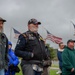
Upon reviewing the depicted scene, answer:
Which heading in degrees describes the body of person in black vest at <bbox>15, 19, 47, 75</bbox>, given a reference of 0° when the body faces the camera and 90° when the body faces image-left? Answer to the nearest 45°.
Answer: approximately 315°

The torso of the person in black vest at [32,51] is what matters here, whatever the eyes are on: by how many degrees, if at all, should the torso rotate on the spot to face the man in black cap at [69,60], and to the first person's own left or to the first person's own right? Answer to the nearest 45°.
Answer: approximately 90° to the first person's own left

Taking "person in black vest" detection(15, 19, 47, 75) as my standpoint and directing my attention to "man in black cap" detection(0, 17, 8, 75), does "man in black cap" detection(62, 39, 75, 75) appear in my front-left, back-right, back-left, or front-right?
back-right

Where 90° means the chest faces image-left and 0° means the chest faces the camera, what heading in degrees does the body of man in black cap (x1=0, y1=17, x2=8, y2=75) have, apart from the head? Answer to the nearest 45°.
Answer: approximately 315°

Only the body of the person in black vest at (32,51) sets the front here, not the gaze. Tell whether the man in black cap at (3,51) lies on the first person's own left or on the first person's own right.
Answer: on the first person's own right

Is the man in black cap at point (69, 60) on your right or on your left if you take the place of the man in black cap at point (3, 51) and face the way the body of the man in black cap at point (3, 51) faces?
on your left

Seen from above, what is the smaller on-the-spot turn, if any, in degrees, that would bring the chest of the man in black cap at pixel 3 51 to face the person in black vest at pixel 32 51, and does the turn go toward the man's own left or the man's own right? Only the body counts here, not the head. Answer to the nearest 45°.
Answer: approximately 45° to the man's own left
